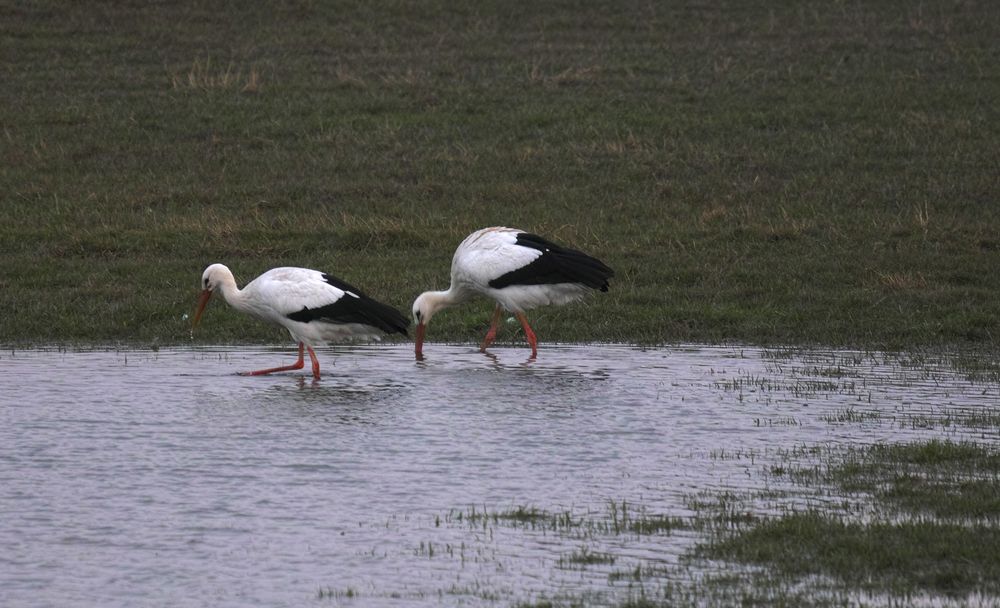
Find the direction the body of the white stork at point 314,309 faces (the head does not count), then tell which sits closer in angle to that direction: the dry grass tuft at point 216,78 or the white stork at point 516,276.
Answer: the dry grass tuft

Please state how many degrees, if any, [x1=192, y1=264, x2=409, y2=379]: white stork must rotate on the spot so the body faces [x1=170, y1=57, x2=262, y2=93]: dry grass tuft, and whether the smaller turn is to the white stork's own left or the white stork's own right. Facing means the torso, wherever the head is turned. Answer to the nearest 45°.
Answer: approximately 90° to the white stork's own right

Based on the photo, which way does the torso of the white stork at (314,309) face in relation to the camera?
to the viewer's left

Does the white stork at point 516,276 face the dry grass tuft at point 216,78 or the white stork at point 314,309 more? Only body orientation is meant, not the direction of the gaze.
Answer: the white stork

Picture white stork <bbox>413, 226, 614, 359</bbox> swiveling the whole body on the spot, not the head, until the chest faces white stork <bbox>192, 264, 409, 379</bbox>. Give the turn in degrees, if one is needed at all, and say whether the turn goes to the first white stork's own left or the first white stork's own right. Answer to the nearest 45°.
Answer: approximately 45° to the first white stork's own left

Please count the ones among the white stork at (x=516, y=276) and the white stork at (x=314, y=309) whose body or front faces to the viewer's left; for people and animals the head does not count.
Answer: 2

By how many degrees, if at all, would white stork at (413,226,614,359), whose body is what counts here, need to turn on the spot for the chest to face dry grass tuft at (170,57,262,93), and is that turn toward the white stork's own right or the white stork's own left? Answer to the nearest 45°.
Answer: approximately 45° to the white stork's own right

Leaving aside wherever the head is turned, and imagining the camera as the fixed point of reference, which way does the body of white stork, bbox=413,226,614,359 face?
to the viewer's left

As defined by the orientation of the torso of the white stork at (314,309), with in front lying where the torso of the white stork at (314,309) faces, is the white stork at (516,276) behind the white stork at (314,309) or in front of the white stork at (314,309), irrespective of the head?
behind
